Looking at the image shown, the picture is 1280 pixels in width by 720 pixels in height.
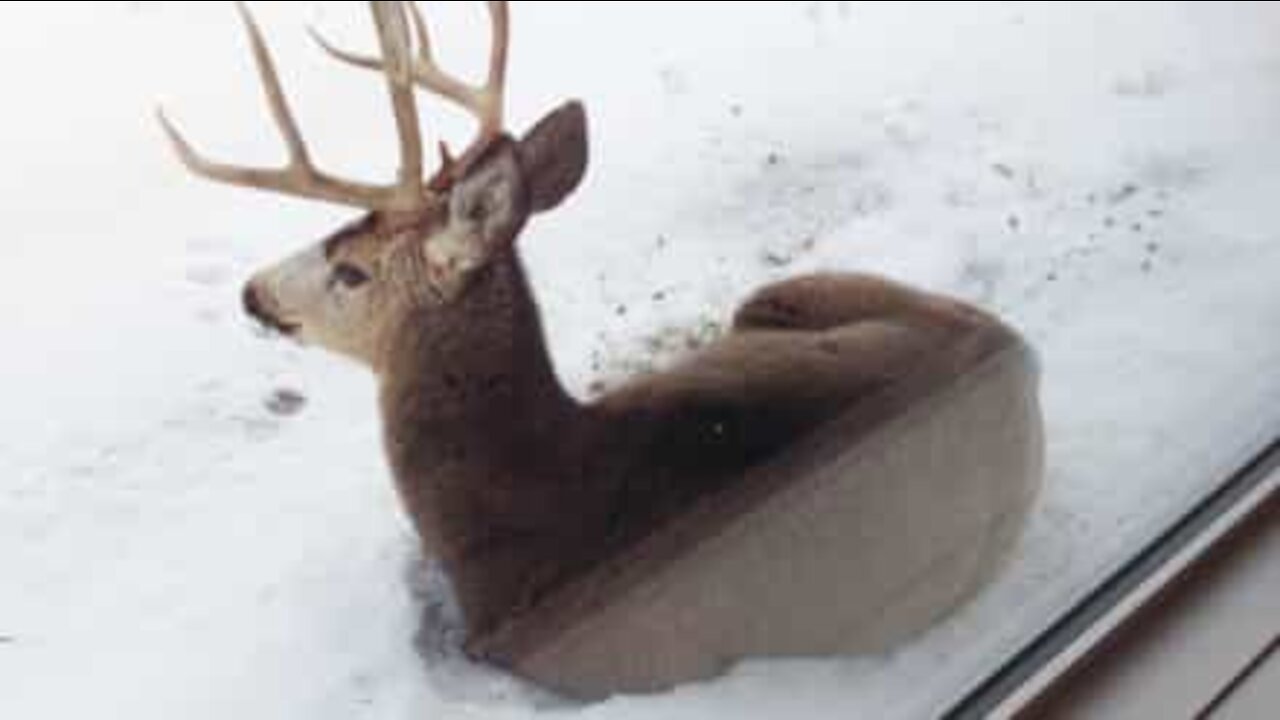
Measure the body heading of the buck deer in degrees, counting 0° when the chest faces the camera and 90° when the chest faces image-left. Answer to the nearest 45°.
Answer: approximately 90°
